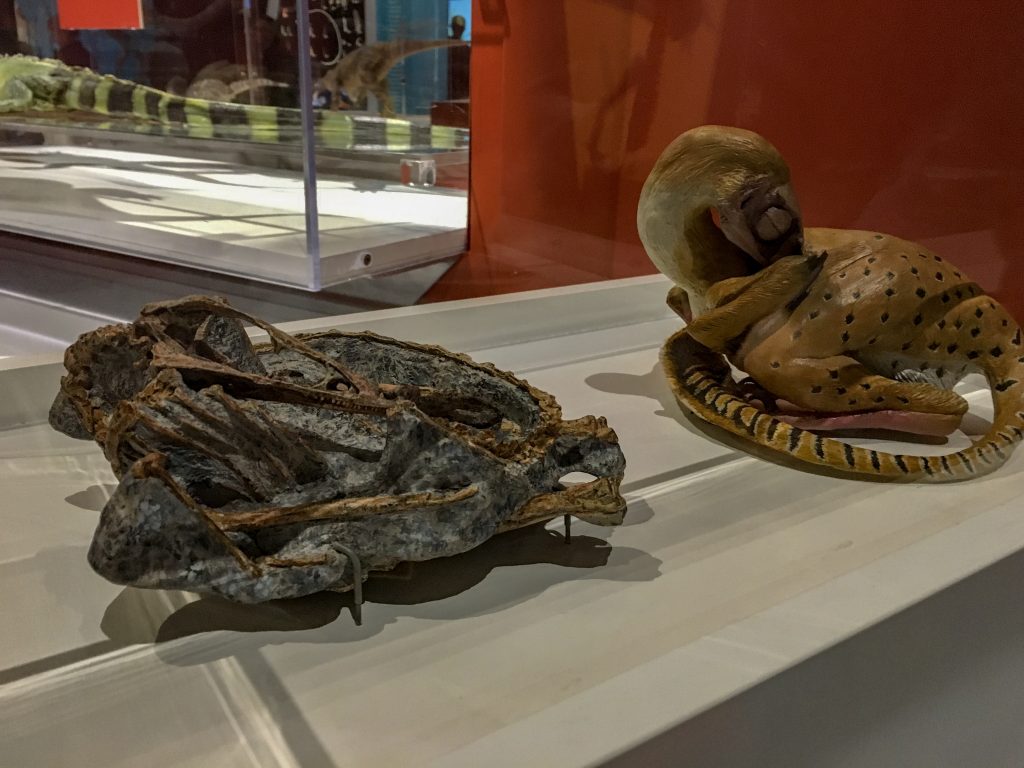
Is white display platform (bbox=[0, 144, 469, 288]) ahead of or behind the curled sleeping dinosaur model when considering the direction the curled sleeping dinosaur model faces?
ahead

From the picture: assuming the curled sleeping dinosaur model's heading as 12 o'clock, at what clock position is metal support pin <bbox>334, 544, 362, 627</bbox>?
The metal support pin is roughly at 10 o'clock from the curled sleeping dinosaur model.

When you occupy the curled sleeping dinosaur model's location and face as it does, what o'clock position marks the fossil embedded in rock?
The fossil embedded in rock is roughly at 10 o'clock from the curled sleeping dinosaur model.

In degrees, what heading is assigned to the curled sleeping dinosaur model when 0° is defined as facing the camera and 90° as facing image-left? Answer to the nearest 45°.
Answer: approximately 90°

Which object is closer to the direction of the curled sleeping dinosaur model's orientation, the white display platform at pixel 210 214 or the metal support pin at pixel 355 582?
the white display platform

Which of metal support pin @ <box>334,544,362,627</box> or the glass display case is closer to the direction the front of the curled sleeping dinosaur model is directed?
the glass display case
